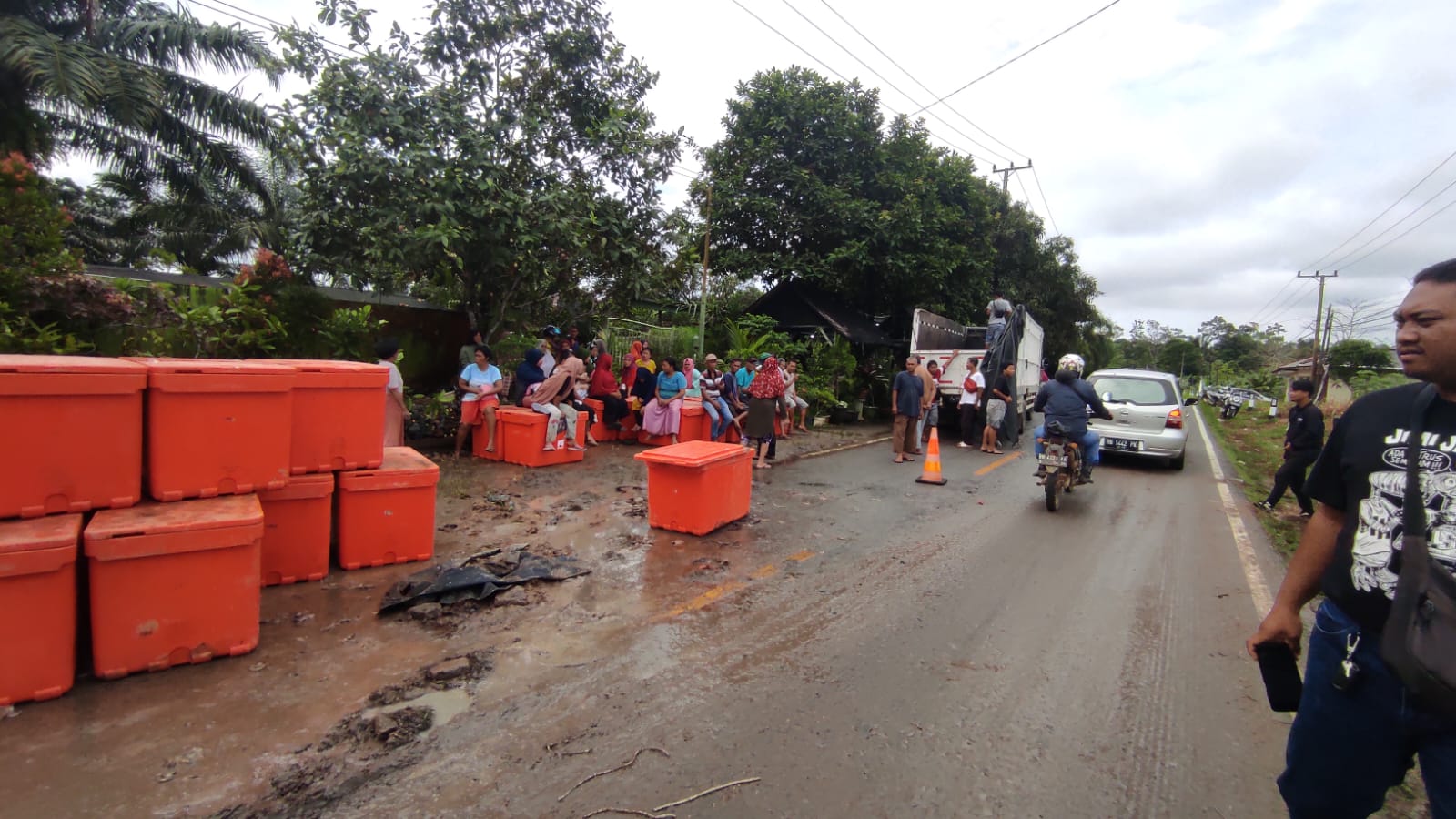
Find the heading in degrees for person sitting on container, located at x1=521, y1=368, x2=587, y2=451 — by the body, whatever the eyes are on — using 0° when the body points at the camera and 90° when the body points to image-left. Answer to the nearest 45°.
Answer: approximately 315°

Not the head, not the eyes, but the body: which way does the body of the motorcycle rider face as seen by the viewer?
away from the camera

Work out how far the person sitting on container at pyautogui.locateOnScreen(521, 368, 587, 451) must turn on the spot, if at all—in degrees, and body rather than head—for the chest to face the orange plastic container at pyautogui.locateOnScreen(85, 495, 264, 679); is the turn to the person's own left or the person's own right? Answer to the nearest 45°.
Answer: approximately 45° to the person's own right

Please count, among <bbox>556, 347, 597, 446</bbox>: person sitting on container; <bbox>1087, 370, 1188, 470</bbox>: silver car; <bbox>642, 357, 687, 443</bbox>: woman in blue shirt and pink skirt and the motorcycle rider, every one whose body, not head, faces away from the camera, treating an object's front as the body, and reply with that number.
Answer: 2

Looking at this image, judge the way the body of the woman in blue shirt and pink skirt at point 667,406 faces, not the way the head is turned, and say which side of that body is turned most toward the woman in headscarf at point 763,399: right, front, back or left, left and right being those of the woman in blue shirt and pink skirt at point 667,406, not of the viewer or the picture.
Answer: left

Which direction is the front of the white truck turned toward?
away from the camera

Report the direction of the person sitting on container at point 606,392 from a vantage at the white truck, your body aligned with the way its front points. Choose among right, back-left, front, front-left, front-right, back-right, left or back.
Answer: back-left

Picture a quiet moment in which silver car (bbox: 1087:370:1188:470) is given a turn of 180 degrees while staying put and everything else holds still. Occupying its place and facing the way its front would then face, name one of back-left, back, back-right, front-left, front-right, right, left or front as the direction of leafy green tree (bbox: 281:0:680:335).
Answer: front-right

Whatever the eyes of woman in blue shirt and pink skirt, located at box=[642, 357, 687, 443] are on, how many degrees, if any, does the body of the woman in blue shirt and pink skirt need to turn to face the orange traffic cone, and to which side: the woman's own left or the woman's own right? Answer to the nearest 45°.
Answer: approximately 90° to the woman's own left

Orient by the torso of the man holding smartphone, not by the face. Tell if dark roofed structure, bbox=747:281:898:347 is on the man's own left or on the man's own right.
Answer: on the man's own right
